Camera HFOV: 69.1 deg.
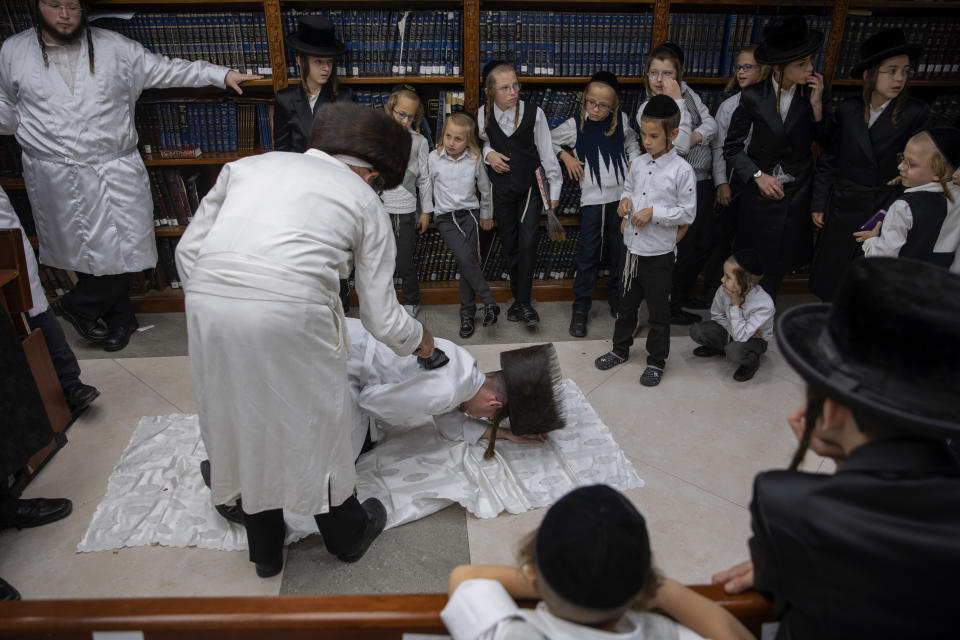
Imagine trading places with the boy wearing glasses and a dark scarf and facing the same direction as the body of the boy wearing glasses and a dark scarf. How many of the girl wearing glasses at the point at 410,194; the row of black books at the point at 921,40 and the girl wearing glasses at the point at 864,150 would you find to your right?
1

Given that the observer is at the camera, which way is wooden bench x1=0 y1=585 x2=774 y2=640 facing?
facing away from the viewer

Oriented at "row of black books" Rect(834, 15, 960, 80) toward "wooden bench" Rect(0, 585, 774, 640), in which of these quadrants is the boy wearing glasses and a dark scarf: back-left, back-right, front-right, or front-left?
front-right

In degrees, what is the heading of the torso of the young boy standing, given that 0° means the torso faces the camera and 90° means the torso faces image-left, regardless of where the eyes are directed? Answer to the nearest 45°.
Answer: approximately 45°

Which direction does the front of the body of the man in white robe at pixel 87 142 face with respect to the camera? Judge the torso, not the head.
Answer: toward the camera

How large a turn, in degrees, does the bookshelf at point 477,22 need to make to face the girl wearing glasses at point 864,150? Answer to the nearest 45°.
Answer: approximately 45° to its left

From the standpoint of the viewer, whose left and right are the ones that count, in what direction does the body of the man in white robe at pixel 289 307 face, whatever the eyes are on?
facing away from the viewer and to the right of the viewer

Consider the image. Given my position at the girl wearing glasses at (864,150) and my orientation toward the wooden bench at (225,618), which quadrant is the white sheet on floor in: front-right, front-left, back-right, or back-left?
front-right

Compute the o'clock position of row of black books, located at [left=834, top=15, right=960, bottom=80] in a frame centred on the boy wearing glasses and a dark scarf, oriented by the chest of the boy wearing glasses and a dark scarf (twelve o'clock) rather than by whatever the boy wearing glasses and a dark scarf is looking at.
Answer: The row of black books is roughly at 8 o'clock from the boy wearing glasses and a dark scarf.

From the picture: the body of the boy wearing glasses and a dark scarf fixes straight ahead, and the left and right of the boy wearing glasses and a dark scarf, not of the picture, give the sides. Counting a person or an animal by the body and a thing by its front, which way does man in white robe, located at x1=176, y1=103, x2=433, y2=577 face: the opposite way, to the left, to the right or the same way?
the opposite way

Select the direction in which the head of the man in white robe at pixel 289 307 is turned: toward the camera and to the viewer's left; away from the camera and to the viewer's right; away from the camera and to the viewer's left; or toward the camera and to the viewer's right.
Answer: away from the camera and to the viewer's right

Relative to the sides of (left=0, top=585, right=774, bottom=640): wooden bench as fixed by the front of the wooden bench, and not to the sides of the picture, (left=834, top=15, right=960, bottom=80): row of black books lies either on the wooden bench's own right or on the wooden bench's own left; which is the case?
on the wooden bench's own right

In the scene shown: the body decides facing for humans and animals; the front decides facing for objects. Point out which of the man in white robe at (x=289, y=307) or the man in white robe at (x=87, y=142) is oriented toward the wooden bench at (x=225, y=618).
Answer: the man in white robe at (x=87, y=142)

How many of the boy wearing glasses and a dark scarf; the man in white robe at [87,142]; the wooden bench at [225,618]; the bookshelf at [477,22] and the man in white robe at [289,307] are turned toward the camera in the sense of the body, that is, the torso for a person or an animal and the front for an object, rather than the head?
3

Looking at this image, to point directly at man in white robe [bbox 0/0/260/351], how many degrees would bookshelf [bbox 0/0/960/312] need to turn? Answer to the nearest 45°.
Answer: approximately 90° to its right

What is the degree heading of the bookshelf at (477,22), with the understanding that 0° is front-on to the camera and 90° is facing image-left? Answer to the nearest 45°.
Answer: approximately 0°

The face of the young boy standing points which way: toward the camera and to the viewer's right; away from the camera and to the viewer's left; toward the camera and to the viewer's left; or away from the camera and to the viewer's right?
toward the camera and to the viewer's left

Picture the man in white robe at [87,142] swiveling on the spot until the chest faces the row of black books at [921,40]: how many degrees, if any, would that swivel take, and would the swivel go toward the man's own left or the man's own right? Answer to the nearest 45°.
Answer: approximately 90° to the man's own left

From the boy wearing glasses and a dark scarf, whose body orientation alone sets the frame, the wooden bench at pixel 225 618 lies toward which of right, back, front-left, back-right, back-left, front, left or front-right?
front
